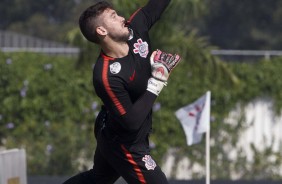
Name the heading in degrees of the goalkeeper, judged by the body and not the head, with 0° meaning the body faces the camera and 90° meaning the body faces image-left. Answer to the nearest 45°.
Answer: approximately 315°

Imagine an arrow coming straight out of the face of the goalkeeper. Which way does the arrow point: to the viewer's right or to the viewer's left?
to the viewer's right

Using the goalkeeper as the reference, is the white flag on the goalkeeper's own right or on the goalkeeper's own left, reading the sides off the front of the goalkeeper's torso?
on the goalkeeper's own left
